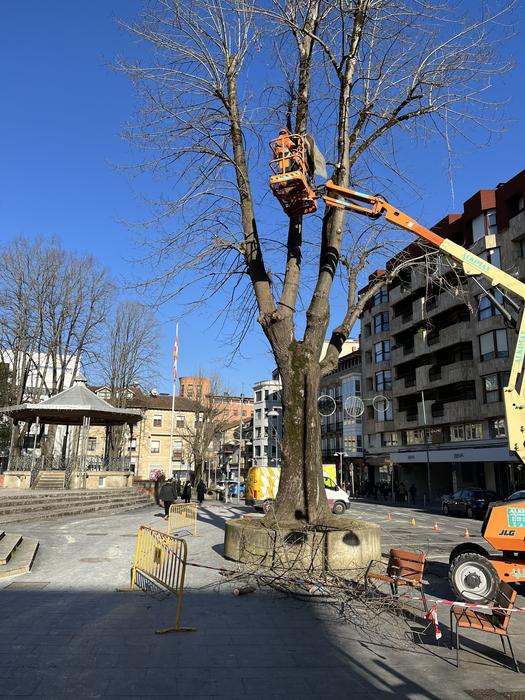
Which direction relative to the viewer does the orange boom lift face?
to the viewer's left

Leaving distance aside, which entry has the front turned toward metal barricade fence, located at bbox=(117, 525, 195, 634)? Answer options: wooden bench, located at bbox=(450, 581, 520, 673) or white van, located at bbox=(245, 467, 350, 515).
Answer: the wooden bench

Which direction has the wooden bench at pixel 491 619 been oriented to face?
to the viewer's left

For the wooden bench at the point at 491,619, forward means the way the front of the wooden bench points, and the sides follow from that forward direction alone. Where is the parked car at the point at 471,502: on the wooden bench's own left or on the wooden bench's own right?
on the wooden bench's own right

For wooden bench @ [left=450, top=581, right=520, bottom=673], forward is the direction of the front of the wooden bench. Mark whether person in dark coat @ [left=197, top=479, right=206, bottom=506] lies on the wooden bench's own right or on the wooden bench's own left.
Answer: on the wooden bench's own right

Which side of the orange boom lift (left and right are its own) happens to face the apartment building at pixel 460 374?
right

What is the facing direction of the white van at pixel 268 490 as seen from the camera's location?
facing to the right of the viewer

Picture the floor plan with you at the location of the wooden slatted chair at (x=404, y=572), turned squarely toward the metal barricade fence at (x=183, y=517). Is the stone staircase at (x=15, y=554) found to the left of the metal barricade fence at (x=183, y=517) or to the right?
left

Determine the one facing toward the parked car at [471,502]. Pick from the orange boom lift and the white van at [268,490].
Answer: the white van

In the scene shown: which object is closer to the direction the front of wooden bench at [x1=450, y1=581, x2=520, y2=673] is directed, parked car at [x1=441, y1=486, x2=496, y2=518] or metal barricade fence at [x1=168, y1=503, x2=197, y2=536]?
the metal barricade fence

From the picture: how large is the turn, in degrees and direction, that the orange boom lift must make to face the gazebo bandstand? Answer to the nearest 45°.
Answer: approximately 45° to its right

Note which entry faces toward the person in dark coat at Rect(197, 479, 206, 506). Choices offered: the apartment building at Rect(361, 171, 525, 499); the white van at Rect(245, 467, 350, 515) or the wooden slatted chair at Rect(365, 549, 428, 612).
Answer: the apartment building

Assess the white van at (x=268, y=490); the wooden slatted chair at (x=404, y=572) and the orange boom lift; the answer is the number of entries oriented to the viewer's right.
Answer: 1
